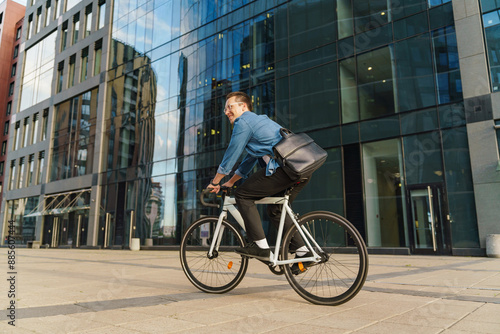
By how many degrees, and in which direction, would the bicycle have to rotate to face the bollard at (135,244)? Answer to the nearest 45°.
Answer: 0° — it already faces it

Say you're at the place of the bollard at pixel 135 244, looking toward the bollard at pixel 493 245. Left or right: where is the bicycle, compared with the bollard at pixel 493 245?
right

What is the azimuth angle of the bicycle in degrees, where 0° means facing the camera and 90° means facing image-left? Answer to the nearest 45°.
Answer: approximately 135°

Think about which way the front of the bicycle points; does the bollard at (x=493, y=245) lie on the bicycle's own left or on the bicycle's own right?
on the bicycle's own right
